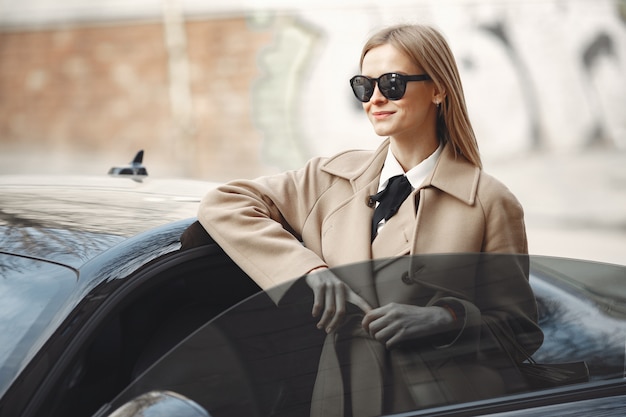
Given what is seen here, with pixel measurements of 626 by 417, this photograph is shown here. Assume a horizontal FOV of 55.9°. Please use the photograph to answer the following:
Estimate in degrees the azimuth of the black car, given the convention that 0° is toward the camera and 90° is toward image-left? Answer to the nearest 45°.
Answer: approximately 45°

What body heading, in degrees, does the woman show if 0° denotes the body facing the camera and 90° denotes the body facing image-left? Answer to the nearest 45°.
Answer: approximately 45°
